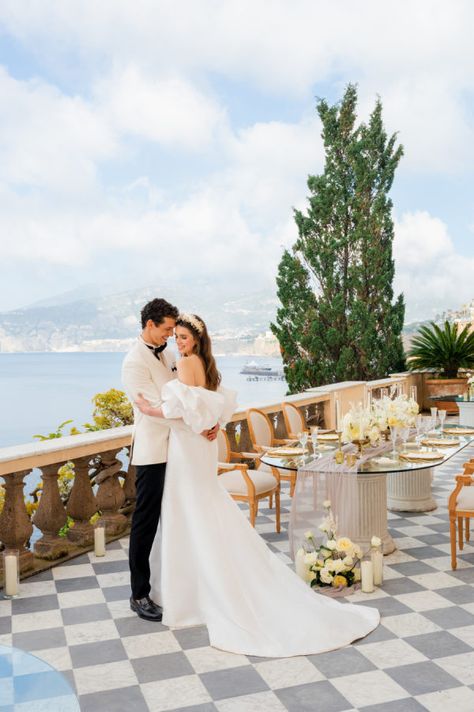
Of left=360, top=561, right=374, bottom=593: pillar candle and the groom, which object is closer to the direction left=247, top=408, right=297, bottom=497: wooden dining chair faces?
the pillar candle

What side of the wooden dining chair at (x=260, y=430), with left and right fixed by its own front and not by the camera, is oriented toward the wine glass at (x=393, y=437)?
front

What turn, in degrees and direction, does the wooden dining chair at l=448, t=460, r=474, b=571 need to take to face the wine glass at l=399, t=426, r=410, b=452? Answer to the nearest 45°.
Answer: approximately 45° to its right

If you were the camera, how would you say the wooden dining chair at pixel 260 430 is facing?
facing the viewer and to the right of the viewer

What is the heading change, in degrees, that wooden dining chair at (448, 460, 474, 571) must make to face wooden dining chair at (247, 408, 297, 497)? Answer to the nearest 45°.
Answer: approximately 45° to its right

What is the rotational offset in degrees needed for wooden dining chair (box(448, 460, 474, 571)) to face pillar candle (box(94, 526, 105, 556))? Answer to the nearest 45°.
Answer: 0° — it already faces it

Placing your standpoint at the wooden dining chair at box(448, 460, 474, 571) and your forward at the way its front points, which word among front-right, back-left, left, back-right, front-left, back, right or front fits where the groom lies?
front-left

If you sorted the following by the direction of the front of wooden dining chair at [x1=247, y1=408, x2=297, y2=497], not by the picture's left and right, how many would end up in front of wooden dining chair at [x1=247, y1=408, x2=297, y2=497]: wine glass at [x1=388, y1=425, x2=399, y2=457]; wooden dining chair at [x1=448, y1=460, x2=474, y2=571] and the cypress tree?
2

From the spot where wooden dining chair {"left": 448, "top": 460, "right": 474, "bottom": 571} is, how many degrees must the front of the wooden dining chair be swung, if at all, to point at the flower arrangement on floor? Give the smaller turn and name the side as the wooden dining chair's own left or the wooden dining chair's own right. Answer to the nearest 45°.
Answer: approximately 45° to the wooden dining chair's own left

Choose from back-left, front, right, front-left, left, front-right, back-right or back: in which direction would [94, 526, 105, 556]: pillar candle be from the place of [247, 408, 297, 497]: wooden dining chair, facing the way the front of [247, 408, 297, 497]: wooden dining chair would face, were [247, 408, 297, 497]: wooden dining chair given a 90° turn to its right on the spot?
front

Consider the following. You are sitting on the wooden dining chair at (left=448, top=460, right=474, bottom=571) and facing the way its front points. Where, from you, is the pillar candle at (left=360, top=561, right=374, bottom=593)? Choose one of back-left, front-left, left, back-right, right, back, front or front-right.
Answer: front-left

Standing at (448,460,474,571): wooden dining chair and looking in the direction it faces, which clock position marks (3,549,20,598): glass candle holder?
The glass candle holder is roughly at 11 o'clock from the wooden dining chair.

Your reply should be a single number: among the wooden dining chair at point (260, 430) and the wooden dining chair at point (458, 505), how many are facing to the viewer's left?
1

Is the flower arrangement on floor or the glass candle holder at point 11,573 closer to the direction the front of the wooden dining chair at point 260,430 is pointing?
the flower arrangement on floor

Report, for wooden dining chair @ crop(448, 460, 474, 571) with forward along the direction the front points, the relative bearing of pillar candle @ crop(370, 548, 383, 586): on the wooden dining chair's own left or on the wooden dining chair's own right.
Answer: on the wooden dining chair's own left

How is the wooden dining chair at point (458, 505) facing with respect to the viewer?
to the viewer's left
